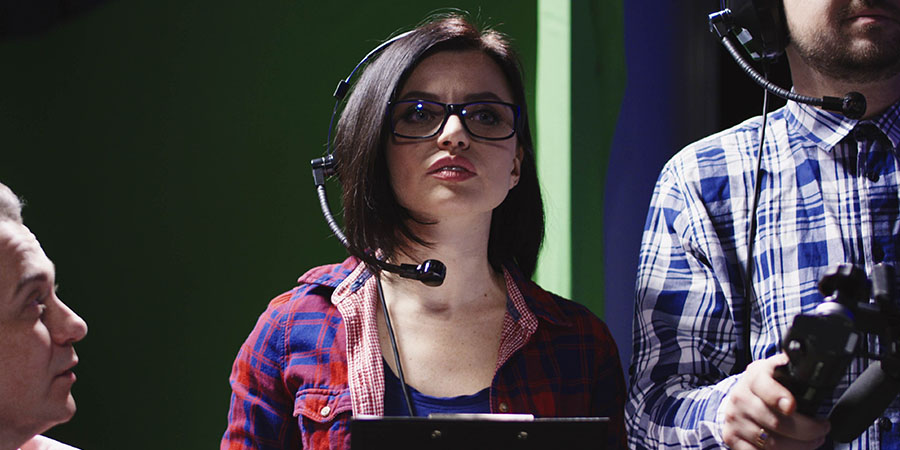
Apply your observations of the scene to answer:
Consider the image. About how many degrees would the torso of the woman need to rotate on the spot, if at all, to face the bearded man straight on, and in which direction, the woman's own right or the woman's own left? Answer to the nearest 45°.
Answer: approximately 90° to the woman's own left

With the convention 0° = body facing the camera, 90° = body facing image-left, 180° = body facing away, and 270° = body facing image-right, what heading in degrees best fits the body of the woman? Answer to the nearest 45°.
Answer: approximately 0°
